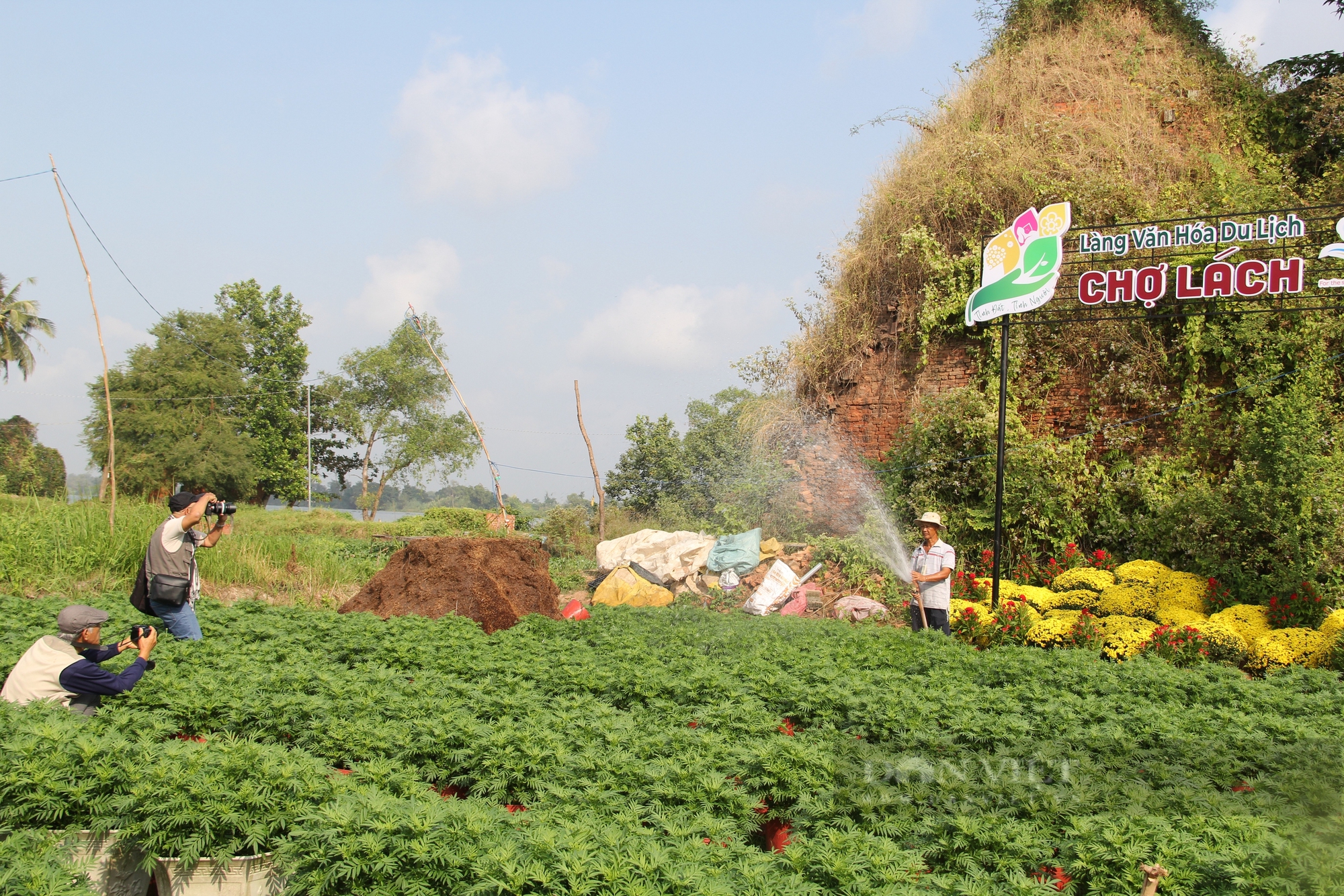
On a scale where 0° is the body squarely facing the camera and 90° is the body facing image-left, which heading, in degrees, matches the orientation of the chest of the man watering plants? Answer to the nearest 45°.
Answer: approximately 45°

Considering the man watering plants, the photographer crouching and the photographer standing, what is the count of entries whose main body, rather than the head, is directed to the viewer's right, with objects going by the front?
2

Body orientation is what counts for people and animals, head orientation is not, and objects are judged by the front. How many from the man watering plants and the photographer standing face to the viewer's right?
1

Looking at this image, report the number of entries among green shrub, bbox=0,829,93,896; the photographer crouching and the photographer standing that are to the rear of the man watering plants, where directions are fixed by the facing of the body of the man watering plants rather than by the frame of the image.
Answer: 0

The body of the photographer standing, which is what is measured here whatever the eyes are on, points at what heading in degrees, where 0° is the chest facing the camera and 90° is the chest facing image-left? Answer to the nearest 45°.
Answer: approximately 270°

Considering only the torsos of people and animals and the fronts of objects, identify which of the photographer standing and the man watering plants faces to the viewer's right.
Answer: the photographer standing

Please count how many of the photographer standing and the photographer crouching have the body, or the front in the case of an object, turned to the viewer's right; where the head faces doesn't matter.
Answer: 2

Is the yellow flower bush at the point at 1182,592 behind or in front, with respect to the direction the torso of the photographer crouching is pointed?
in front

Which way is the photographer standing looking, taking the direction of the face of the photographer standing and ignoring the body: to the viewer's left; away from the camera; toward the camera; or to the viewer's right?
to the viewer's right

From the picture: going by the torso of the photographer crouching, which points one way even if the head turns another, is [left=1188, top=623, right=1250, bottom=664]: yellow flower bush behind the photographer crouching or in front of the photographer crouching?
in front

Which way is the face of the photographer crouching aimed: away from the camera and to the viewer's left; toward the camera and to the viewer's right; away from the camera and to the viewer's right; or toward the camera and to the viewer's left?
away from the camera and to the viewer's right

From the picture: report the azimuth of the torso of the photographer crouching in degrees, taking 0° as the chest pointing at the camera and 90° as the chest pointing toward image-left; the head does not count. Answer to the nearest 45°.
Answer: approximately 270°

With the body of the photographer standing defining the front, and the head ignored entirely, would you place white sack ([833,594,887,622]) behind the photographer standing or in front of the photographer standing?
in front

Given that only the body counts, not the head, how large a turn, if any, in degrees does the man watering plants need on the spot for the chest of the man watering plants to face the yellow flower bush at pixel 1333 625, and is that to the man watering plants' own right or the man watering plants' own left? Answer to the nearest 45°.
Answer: approximately 135° to the man watering plants' own left

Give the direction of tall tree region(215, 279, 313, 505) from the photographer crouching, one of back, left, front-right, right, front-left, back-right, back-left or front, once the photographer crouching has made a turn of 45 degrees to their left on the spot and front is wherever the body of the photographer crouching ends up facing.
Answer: front-left

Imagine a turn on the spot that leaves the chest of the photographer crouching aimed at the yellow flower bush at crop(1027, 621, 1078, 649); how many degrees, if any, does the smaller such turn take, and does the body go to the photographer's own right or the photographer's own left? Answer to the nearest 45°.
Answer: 0° — they already face it
